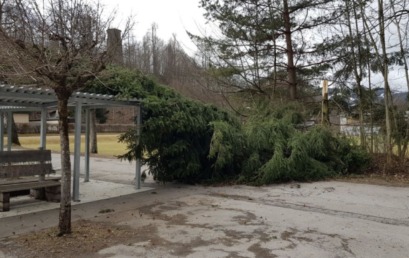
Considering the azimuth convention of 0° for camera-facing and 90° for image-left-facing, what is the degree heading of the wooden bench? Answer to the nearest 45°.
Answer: approximately 315°

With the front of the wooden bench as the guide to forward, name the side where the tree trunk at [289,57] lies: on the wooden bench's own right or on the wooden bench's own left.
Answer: on the wooden bench's own left
